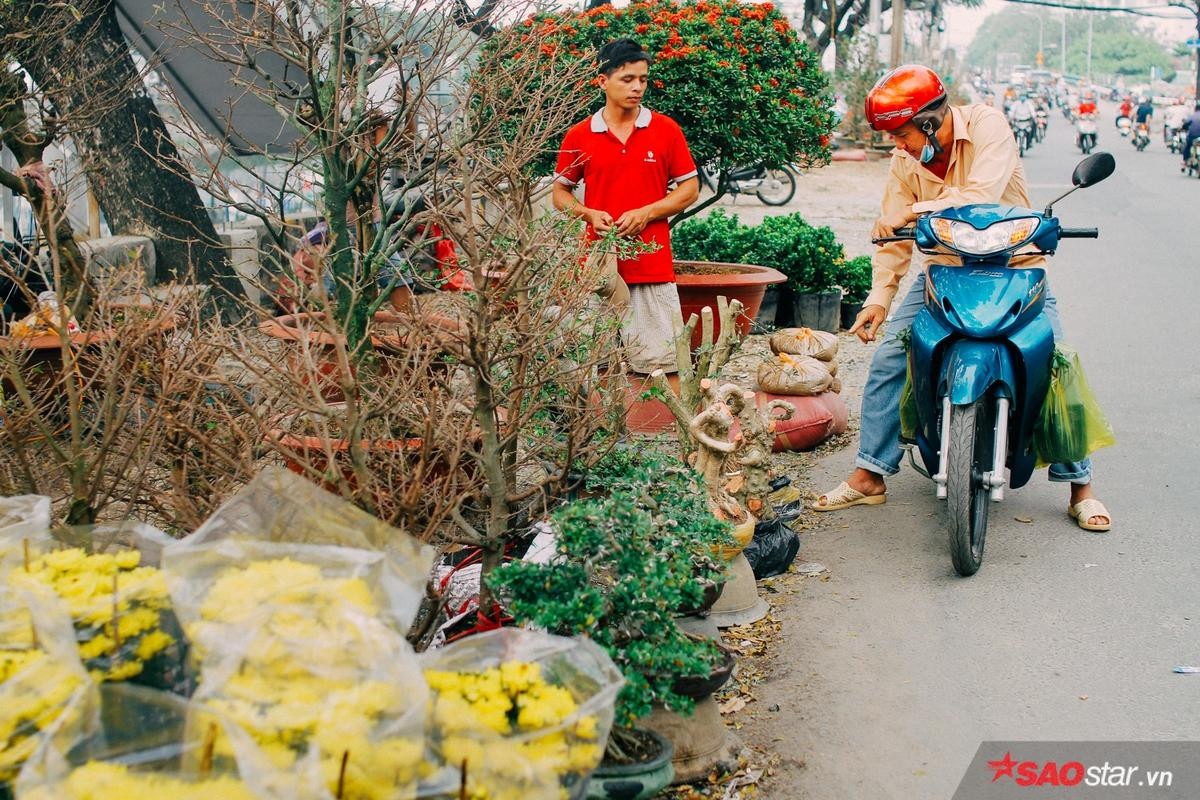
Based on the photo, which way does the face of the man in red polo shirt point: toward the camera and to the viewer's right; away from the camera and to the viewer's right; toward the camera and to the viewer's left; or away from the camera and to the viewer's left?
toward the camera and to the viewer's right

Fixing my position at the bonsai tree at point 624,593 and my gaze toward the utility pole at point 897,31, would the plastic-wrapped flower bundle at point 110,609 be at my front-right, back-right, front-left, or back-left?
back-left

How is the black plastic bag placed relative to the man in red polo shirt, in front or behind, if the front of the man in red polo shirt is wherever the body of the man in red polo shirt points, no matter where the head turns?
in front

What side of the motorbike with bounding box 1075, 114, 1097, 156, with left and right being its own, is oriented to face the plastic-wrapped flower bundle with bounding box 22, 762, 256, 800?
front

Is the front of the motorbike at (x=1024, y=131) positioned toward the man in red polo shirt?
yes

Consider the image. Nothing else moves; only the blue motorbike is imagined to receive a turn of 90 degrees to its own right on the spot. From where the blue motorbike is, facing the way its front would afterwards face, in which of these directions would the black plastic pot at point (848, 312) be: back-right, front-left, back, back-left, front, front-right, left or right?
right

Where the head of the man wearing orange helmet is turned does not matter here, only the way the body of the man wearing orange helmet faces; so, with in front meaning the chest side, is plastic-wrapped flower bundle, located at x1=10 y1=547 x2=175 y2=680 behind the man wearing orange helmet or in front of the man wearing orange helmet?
in front

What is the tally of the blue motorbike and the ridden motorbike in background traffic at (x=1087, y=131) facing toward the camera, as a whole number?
2
